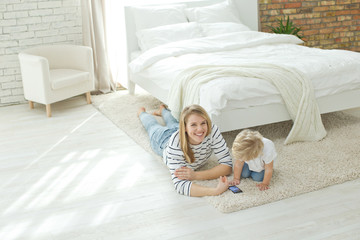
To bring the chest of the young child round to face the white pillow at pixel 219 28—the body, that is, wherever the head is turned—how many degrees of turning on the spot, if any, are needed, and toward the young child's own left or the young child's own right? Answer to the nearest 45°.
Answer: approximately 135° to the young child's own right

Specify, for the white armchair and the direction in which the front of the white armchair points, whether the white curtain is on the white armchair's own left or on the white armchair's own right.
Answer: on the white armchair's own left

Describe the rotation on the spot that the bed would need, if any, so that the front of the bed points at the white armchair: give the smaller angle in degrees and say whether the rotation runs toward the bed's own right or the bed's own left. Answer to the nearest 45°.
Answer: approximately 135° to the bed's own right
